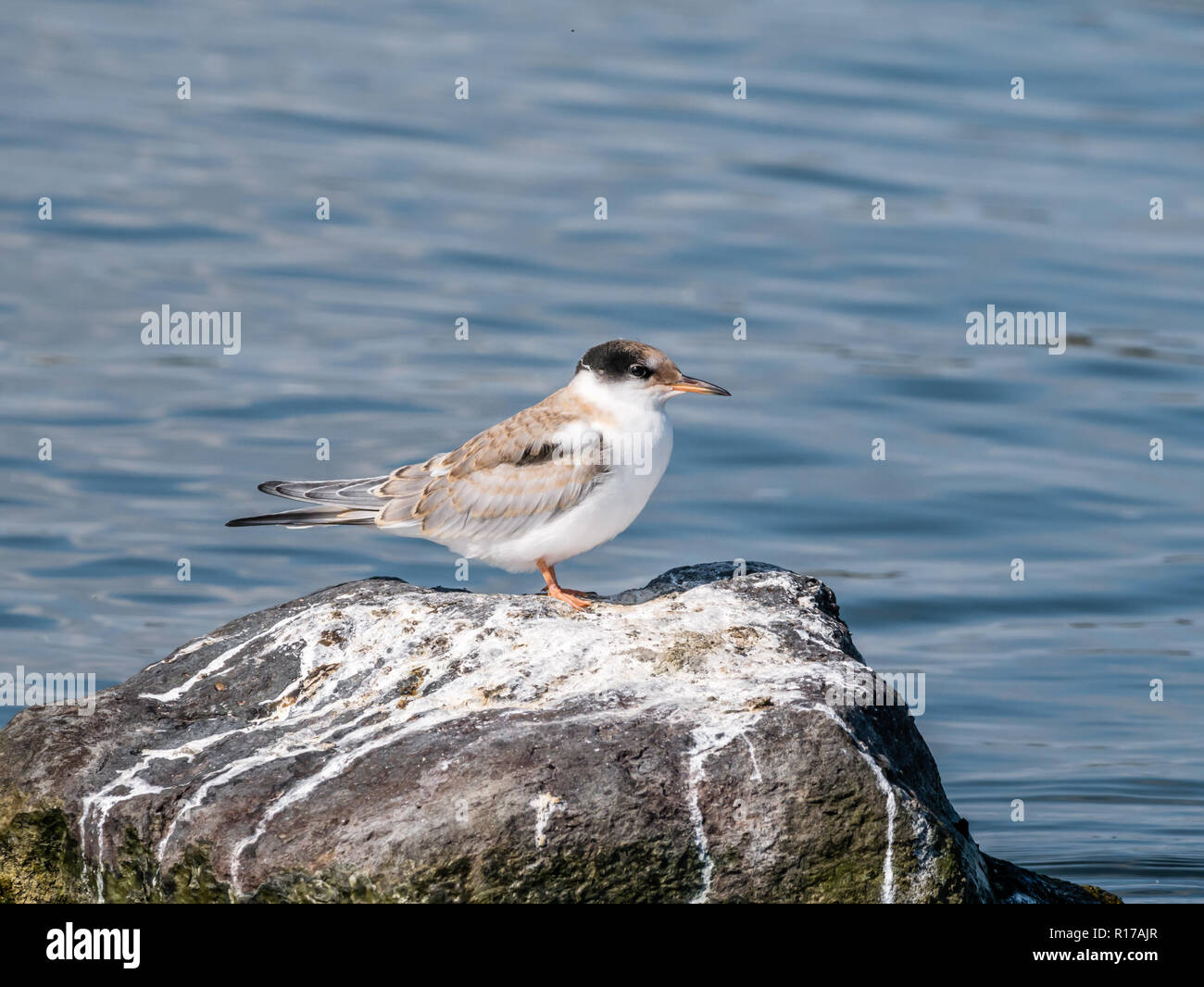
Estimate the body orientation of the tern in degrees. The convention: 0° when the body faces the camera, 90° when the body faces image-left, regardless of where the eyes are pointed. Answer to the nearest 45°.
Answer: approximately 270°
